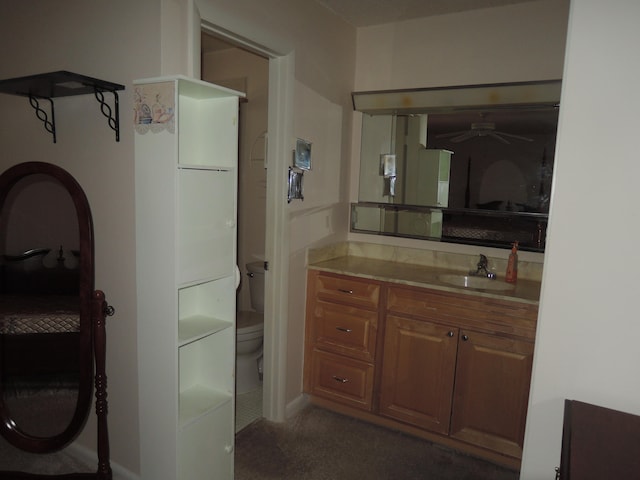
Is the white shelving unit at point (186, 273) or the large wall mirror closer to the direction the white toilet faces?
the white shelving unit

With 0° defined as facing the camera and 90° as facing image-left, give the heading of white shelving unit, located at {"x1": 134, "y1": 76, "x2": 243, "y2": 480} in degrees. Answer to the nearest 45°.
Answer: approximately 315°

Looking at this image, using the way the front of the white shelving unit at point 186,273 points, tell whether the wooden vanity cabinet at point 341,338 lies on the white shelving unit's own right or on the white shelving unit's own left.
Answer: on the white shelving unit's own left

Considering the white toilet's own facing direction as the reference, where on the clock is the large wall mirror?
The large wall mirror is roughly at 8 o'clock from the white toilet.

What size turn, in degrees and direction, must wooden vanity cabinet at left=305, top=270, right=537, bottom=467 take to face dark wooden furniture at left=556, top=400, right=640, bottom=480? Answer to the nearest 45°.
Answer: approximately 45° to its left

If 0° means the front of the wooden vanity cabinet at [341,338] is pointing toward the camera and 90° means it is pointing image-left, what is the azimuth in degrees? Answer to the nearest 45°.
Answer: approximately 45°

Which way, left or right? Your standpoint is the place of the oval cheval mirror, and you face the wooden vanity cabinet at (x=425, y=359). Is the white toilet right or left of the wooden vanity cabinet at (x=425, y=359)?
left

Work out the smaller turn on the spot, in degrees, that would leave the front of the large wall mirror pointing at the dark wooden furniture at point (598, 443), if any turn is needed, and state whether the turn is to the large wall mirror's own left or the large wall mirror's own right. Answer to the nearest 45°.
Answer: approximately 45° to the large wall mirror's own left
